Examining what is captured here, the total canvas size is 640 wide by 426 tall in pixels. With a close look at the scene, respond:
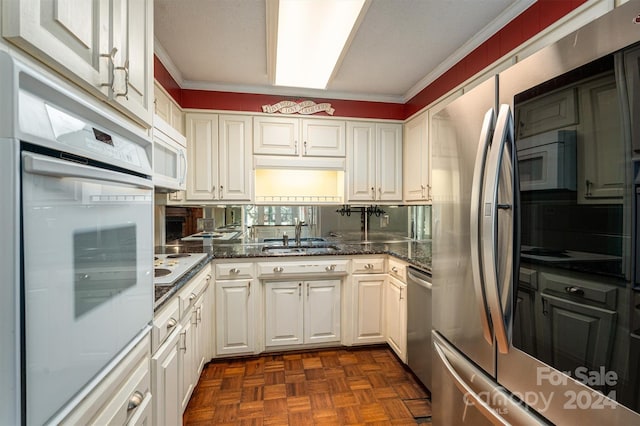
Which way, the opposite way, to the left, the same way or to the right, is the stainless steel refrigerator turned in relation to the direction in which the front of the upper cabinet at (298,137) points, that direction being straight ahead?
to the right

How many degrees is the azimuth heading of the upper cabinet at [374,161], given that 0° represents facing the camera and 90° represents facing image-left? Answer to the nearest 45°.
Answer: approximately 0°

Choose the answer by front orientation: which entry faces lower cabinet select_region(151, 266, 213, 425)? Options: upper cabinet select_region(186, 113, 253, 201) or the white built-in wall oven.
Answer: the upper cabinet

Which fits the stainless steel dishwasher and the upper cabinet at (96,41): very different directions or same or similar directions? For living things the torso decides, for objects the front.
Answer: very different directions

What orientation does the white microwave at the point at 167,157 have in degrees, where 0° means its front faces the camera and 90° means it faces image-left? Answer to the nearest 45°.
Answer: approximately 315°

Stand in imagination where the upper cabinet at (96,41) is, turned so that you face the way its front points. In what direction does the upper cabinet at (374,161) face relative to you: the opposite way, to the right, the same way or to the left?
to the right

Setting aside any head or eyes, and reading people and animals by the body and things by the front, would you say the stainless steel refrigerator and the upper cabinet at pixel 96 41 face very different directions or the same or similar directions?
very different directions

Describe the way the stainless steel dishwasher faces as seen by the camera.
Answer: facing to the left of the viewer

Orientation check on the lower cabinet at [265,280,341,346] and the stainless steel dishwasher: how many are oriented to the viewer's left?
1

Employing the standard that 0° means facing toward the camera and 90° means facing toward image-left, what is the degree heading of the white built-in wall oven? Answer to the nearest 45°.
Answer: approximately 315°

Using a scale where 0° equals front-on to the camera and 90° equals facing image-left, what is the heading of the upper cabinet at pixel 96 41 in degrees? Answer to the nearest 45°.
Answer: approximately 315°

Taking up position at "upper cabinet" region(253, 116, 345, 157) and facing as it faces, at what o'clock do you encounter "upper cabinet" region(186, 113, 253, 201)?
"upper cabinet" region(186, 113, 253, 201) is roughly at 3 o'clock from "upper cabinet" region(253, 116, 345, 157).

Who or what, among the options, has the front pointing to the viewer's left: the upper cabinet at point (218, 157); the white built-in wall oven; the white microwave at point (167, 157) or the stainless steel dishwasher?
the stainless steel dishwasher
